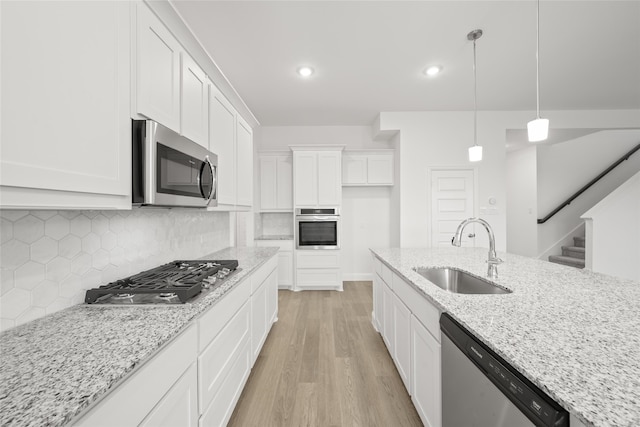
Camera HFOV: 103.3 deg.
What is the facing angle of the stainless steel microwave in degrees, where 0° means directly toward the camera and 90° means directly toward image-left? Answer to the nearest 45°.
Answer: approximately 315°

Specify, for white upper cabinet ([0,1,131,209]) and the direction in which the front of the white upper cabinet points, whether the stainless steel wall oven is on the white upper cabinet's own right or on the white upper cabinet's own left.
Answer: on the white upper cabinet's own left

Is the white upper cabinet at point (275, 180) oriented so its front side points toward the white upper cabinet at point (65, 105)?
yes

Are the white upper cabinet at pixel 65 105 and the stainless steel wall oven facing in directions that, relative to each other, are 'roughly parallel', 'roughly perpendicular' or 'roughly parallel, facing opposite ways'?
roughly perpendicular

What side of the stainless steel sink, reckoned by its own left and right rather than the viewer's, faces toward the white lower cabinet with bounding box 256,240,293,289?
right

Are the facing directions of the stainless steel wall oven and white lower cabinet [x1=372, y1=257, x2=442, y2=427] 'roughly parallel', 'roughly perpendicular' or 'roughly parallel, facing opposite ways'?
roughly perpendicular

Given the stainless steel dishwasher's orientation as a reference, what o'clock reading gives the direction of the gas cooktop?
The gas cooktop is roughly at 1 o'clock from the stainless steel dishwasher.

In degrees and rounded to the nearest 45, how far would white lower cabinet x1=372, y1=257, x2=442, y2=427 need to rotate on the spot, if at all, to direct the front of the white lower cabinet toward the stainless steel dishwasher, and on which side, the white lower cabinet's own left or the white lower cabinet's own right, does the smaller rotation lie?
approximately 90° to the white lower cabinet's own left

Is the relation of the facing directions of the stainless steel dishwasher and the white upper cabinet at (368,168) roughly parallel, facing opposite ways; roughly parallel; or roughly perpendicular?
roughly perpendicular

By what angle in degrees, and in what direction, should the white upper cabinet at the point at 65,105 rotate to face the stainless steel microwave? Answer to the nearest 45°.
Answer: approximately 90° to its left

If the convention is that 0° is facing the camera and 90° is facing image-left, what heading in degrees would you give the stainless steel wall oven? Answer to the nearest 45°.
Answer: approximately 0°

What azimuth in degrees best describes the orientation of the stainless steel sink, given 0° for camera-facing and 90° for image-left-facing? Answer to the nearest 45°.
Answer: approximately 45°
